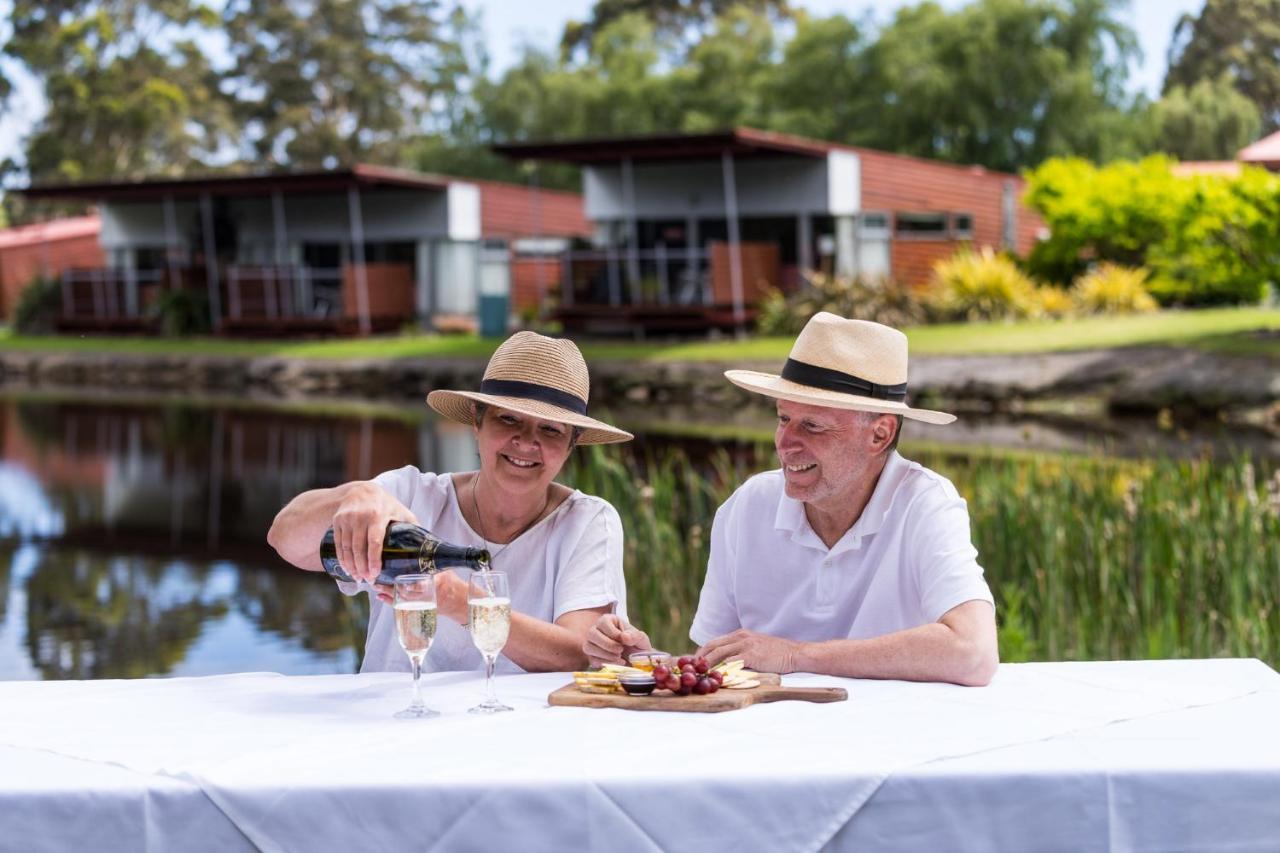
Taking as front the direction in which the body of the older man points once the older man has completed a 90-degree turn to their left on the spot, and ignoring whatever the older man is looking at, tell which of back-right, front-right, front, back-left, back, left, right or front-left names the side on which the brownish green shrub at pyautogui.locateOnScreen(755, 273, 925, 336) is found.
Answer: back-left

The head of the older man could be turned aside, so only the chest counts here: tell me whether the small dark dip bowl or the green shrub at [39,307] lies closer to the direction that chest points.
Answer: the small dark dip bowl

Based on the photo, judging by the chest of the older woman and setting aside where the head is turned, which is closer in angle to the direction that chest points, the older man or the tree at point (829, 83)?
the older man

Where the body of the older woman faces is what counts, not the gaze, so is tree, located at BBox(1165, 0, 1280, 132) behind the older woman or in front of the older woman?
behind

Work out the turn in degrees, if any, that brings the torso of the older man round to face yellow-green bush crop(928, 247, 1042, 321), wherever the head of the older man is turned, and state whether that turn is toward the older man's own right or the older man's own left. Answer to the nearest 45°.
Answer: approximately 135° to the older man's own right

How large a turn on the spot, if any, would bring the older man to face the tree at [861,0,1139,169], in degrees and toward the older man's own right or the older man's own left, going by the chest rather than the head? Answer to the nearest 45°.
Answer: approximately 135° to the older man's own right

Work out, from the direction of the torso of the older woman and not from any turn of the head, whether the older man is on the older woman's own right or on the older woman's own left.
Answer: on the older woman's own left

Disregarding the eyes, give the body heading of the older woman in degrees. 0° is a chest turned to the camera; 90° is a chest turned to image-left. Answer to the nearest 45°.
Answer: approximately 0°
